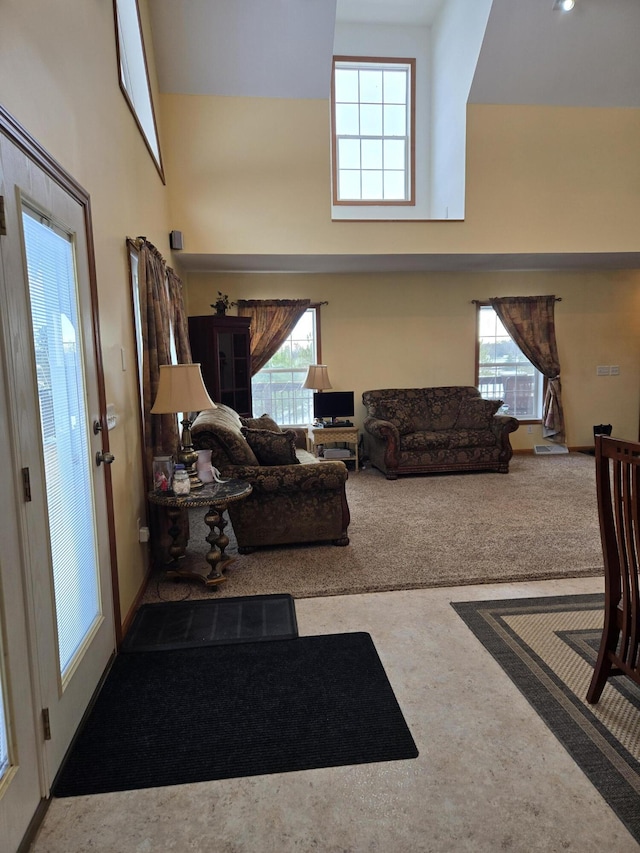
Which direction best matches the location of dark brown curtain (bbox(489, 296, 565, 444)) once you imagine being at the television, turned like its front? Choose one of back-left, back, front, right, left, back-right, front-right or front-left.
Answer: left

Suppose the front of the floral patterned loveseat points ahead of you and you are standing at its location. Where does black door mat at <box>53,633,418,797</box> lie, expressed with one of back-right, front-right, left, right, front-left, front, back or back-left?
front

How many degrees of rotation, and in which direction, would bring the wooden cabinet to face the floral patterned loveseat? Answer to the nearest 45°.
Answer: approximately 45° to its left

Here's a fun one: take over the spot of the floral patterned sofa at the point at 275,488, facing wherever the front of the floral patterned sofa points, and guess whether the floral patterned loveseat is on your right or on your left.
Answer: on your left

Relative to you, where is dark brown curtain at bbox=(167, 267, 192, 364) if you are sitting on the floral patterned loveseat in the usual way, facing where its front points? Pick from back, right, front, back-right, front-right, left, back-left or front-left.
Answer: front-right

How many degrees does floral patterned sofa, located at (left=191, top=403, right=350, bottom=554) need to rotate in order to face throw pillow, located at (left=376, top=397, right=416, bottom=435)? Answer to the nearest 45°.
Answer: approximately 45° to its left

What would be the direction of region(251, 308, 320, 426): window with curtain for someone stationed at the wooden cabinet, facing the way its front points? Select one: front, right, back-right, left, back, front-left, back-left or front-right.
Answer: left

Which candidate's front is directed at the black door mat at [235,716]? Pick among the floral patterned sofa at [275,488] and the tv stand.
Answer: the tv stand

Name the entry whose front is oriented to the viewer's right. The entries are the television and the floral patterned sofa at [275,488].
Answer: the floral patterned sofa

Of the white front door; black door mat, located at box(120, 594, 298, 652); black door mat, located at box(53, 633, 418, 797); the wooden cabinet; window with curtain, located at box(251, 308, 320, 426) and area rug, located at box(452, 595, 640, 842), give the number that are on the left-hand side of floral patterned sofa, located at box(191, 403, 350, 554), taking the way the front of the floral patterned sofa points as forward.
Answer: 2

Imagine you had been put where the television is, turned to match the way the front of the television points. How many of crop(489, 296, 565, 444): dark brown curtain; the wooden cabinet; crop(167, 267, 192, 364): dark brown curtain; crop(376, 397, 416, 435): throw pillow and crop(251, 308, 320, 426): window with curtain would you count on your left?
2

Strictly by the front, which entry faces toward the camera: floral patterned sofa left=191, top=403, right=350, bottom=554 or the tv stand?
the tv stand

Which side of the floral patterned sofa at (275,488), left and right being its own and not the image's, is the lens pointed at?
right

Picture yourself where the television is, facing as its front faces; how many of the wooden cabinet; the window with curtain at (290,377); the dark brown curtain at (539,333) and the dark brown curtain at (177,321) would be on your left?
1

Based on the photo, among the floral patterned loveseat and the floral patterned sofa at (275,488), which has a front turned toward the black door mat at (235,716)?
the floral patterned loveseat

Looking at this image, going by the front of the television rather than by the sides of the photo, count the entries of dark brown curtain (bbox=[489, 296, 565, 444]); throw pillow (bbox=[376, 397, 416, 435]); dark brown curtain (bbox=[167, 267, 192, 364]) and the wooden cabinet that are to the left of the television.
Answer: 2

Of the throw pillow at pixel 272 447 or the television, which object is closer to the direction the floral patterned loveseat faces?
the throw pillow

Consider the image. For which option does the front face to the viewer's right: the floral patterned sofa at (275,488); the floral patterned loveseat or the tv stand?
the floral patterned sofa

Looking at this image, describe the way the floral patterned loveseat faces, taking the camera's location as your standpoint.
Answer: facing the viewer

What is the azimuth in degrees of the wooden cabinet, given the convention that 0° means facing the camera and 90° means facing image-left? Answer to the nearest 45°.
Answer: approximately 315°
